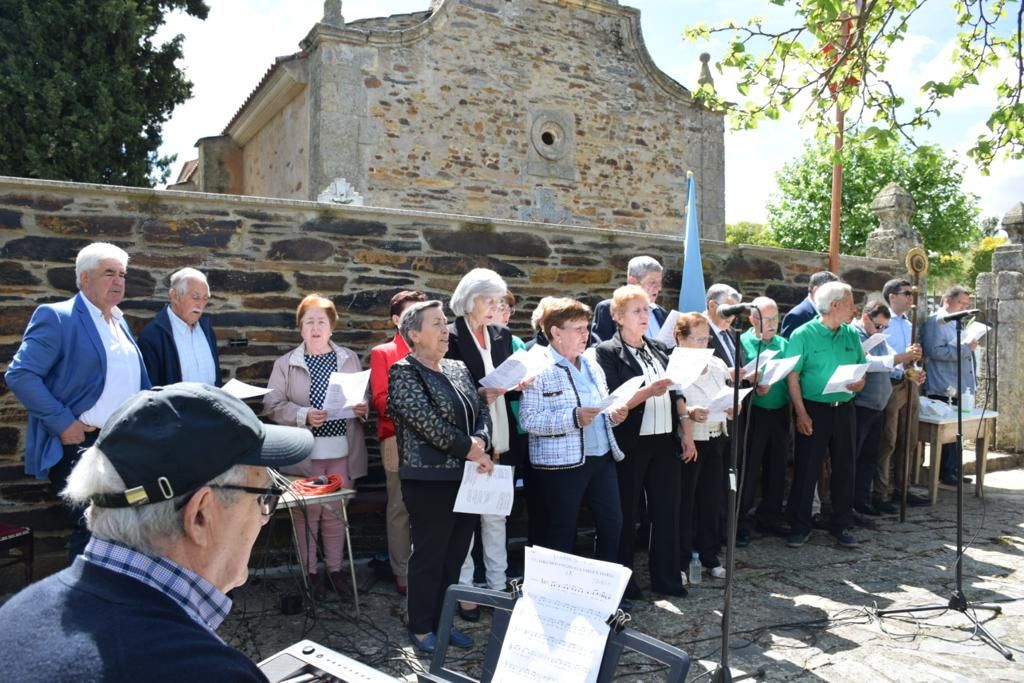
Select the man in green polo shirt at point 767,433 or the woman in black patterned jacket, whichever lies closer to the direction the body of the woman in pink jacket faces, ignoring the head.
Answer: the woman in black patterned jacket

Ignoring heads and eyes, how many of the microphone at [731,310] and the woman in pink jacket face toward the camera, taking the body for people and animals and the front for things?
1

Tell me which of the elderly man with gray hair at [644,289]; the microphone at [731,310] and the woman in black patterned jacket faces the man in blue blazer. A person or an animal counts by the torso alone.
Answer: the microphone

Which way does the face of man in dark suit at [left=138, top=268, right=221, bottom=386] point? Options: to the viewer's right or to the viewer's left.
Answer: to the viewer's right

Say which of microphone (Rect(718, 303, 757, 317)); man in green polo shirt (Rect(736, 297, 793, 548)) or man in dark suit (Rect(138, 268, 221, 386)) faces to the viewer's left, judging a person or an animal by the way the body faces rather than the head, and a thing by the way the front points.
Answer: the microphone

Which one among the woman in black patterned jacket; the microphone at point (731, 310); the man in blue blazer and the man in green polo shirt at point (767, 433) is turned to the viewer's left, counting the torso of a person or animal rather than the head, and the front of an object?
the microphone

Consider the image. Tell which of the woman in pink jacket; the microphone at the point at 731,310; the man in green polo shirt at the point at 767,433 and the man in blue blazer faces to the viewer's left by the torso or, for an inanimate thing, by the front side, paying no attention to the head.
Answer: the microphone

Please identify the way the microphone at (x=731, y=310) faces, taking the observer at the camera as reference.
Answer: facing to the left of the viewer

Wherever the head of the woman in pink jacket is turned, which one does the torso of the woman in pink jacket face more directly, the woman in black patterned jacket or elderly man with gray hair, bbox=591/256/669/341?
the woman in black patterned jacket

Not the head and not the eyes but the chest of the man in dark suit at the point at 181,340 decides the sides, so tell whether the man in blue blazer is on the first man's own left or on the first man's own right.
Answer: on the first man's own right

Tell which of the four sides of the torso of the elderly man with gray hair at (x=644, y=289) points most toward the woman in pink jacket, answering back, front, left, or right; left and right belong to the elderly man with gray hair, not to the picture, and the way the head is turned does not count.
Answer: right

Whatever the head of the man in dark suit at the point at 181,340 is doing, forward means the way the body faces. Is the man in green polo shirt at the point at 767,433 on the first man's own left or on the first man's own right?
on the first man's own left

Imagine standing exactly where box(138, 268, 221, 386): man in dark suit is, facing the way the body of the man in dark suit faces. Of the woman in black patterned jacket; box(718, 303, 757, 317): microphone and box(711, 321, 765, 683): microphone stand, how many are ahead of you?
3

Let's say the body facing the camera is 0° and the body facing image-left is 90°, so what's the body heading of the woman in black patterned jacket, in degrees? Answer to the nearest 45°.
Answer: approximately 315°
